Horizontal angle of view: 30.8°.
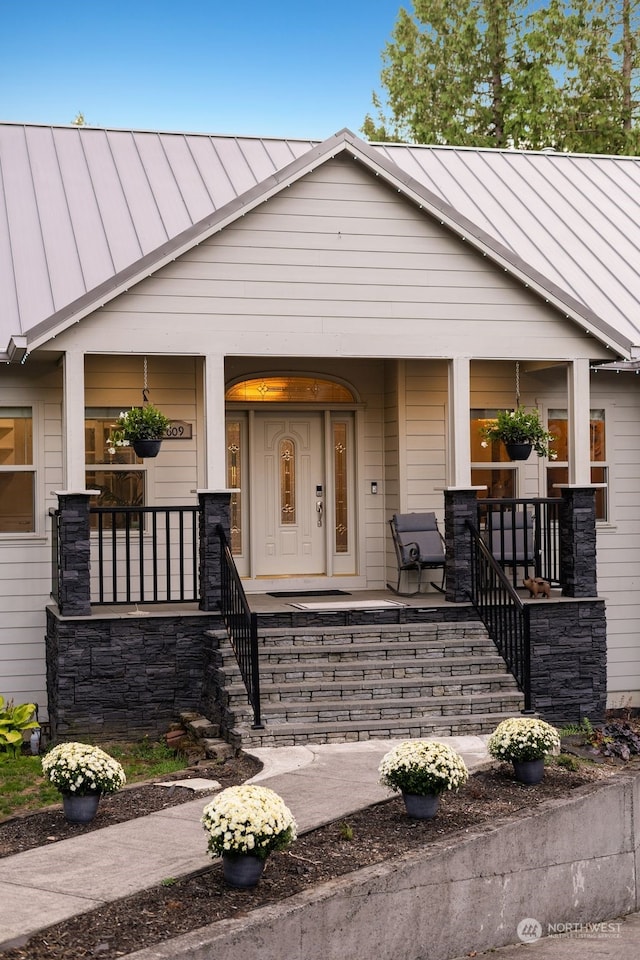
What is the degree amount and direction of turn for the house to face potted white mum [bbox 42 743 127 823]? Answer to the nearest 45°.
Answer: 0° — it already faces it

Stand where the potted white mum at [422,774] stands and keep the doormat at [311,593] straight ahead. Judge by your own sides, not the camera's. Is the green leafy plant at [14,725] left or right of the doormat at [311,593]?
left

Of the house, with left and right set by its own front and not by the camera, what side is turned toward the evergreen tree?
back

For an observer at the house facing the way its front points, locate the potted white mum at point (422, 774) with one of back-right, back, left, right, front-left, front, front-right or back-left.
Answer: front

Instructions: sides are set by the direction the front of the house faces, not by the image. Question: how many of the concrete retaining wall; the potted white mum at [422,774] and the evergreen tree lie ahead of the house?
2

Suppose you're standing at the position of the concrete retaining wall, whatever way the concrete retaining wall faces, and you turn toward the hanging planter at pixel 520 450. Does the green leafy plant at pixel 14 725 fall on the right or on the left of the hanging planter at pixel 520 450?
left

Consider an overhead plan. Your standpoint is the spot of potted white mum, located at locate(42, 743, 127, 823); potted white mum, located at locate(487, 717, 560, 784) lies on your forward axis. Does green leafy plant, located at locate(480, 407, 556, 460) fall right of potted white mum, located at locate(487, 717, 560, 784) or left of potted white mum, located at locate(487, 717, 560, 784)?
left

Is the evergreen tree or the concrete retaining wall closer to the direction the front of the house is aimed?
the concrete retaining wall

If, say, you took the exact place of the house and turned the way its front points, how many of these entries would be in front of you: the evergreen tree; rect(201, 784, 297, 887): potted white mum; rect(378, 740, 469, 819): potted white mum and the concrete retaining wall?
3

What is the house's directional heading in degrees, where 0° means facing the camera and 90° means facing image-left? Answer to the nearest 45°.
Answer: approximately 0°

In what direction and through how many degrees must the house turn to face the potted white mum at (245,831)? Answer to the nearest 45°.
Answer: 0° — it already faces it

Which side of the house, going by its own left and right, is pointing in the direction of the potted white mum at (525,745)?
front

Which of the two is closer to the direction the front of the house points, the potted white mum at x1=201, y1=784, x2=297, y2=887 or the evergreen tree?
the potted white mum
